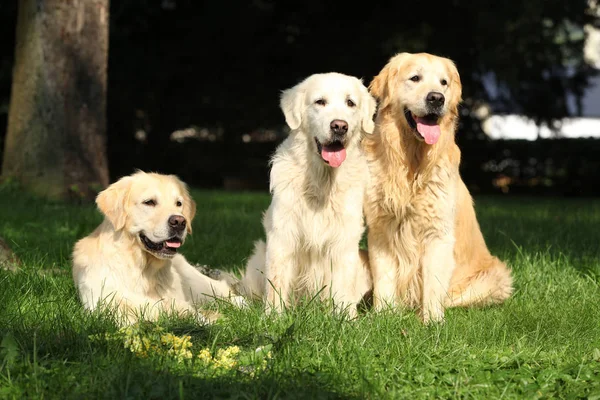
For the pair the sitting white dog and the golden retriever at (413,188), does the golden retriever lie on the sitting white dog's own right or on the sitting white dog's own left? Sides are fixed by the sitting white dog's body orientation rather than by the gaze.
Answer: on the sitting white dog's own left

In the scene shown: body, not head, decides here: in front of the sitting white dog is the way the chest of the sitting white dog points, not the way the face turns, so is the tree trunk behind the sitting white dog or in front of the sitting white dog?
behind

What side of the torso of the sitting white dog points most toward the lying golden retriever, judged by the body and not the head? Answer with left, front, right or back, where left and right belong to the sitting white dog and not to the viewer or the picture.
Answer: right

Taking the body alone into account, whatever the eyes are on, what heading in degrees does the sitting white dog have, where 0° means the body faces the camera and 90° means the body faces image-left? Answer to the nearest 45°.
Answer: approximately 0°

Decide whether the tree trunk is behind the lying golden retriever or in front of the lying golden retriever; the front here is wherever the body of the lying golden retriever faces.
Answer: behind
